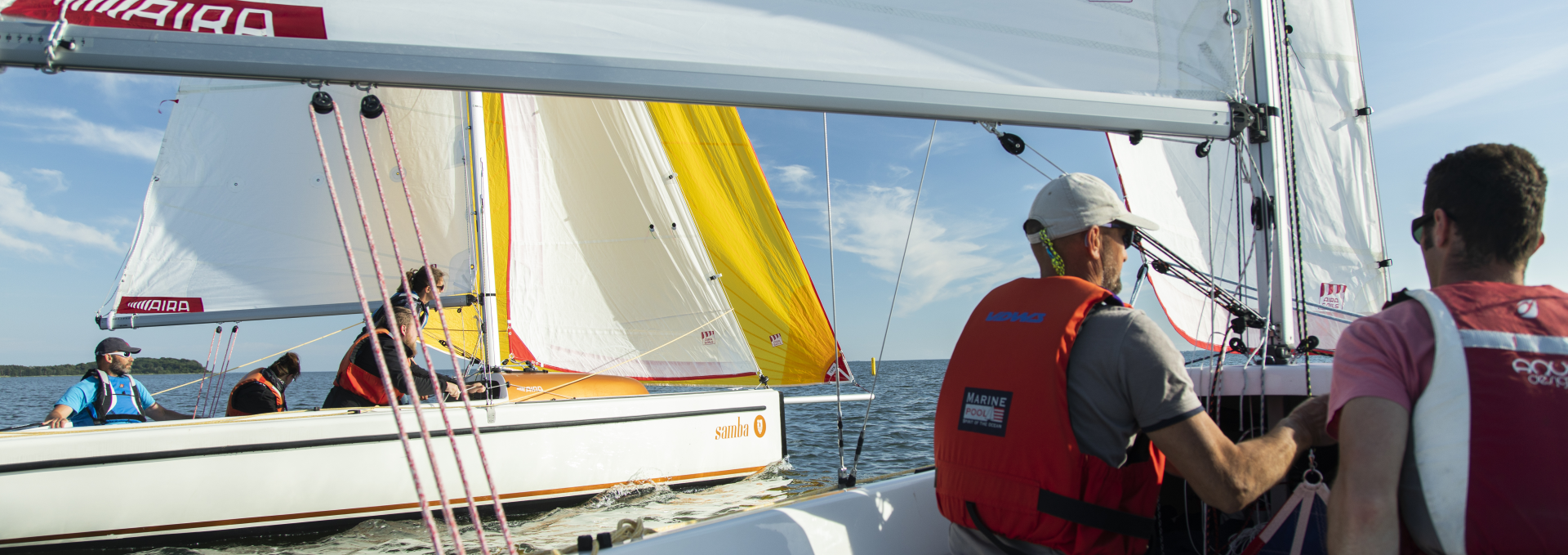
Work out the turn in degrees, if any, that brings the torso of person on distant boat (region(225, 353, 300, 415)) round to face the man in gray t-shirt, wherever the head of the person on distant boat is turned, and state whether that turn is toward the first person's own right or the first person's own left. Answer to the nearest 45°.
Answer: approximately 90° to the first person's own right

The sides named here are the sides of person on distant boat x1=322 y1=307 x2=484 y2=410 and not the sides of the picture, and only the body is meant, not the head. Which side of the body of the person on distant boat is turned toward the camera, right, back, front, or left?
right

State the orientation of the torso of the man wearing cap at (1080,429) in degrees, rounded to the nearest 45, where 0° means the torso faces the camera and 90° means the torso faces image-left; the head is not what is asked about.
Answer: approximately 225°

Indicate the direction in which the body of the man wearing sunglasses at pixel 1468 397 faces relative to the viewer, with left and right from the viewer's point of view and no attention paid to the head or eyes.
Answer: facing away from the viewer and to the left of the viewer

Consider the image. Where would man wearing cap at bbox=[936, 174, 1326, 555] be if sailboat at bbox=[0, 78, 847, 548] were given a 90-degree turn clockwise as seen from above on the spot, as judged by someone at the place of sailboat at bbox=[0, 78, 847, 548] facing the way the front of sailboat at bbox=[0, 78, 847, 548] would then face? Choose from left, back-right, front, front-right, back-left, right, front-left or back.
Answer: front

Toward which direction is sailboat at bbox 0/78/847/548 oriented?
to the viewer's right

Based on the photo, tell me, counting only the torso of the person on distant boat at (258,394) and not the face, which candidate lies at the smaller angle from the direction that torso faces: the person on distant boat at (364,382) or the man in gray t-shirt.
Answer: the person on distant boat

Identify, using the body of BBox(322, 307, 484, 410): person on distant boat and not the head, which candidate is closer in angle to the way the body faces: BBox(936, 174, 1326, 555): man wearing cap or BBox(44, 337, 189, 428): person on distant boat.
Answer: the man wearing cap

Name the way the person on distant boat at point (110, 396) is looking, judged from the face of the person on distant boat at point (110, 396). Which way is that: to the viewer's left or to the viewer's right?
to the viewer's right

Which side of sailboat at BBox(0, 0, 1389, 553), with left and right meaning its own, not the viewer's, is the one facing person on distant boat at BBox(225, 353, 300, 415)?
left
